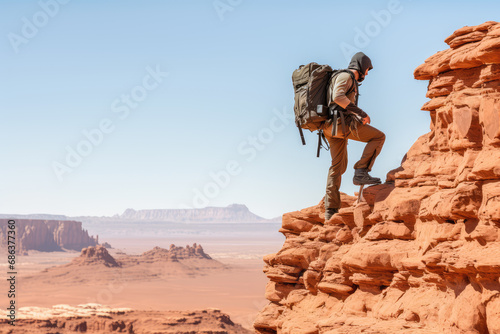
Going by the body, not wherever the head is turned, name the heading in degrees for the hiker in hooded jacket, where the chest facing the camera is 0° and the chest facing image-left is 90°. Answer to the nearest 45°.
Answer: approximately 270°
